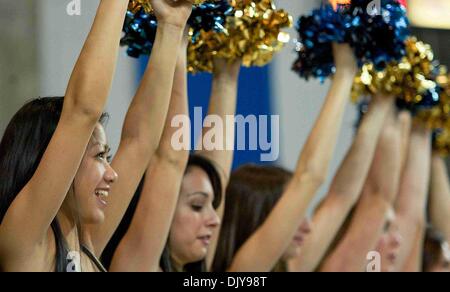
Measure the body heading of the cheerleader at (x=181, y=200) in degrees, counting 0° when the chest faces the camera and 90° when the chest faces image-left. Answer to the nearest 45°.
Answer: approximately 315°

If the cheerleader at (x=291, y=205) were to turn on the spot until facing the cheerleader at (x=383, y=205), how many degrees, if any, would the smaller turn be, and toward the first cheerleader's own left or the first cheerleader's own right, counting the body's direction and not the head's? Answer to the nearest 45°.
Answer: approximately 45° to the first cheerleader's own left

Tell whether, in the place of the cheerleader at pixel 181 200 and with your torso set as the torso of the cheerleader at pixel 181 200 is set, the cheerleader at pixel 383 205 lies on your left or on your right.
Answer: on your left

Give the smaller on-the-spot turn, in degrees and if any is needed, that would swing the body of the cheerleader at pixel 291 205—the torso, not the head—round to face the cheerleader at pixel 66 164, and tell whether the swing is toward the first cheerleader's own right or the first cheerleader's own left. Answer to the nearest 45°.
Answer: approximately 135° to the first cheerleader's own right
